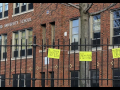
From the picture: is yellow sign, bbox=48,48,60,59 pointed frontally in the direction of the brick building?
no

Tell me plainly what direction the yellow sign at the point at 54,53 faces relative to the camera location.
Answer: facing the viewer

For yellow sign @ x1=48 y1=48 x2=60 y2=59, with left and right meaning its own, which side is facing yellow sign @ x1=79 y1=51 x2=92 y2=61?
left

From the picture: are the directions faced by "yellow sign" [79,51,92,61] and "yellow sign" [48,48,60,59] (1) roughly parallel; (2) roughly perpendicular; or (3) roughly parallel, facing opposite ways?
roughly parallel

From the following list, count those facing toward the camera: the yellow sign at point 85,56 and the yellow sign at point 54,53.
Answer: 2

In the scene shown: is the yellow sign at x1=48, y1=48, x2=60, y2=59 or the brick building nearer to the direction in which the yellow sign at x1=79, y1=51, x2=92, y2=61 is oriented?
the yellow sign

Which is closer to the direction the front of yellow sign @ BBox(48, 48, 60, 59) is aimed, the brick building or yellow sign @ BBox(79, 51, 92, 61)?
the yellow sign

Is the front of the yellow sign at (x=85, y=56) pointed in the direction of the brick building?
no

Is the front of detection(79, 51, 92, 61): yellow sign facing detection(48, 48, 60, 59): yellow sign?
no
